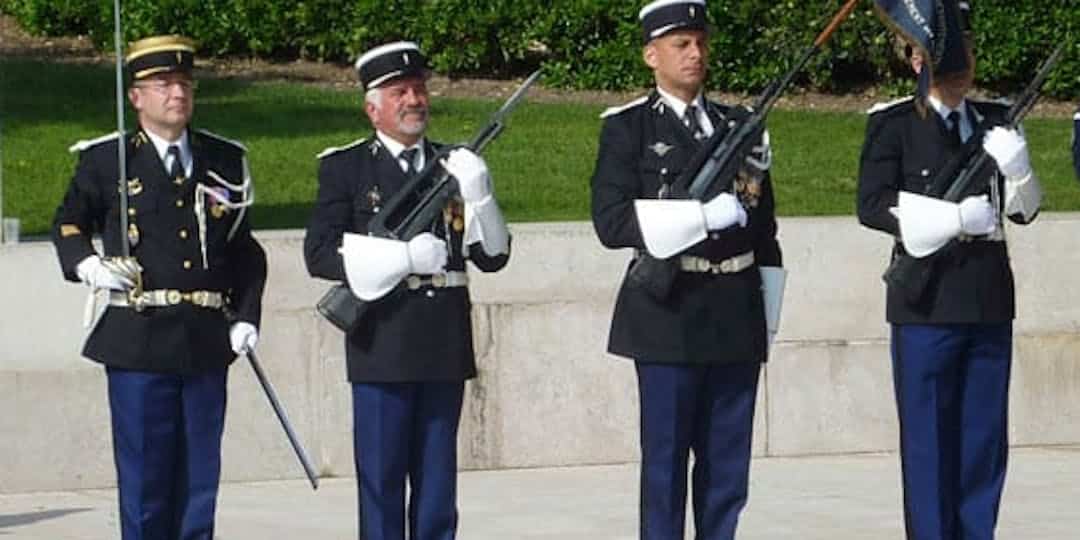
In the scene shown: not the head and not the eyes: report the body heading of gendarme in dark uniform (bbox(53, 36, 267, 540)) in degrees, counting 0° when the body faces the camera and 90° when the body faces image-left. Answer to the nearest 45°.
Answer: approximately 0°

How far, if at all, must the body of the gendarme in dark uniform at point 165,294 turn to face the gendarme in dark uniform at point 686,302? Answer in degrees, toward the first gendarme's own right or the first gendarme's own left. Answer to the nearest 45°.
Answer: approximately 90° to the first gendarme's own left

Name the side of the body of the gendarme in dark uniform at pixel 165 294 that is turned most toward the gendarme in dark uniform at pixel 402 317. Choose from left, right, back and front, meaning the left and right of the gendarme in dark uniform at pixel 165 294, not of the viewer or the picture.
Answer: left

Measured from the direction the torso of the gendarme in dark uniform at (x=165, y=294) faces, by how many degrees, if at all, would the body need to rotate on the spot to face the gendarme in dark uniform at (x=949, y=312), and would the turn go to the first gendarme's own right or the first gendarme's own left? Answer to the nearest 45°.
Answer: approximately 90° to the first gendarme's own left
